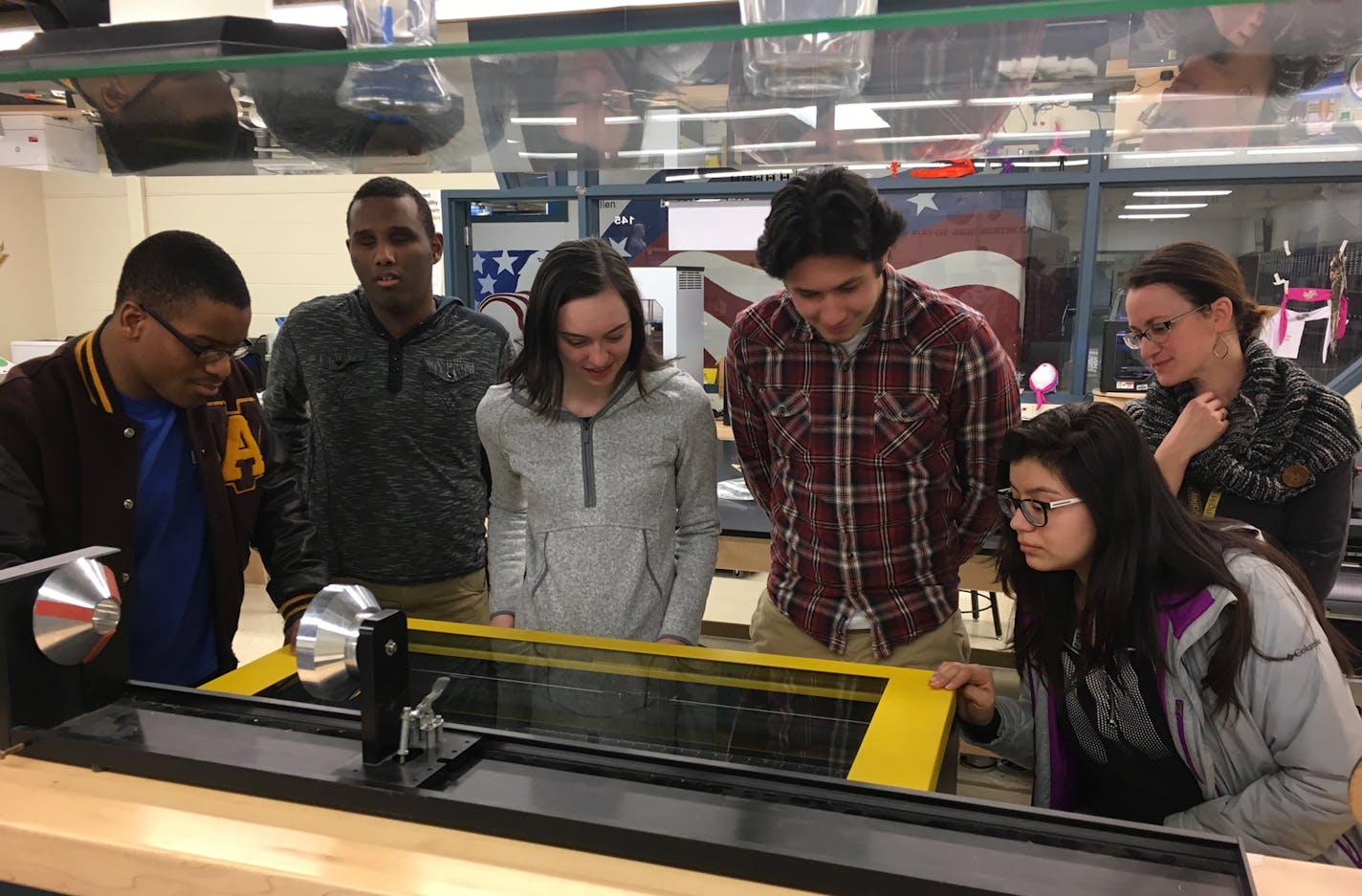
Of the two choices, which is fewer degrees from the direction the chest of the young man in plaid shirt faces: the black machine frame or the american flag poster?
the black machine frame

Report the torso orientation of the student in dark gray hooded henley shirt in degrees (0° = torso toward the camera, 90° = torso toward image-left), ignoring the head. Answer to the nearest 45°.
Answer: approximately 0°

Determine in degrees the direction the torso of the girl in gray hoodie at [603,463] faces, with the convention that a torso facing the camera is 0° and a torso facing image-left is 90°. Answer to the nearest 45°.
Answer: approximately 0°

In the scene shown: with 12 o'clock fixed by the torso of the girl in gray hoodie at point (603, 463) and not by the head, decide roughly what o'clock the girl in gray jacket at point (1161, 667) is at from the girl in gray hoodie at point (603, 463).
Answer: the girl in gray jacket at point (1161, 667) is roughly at 10 o'clock from the girl in gray hoodie at point (603, 463).

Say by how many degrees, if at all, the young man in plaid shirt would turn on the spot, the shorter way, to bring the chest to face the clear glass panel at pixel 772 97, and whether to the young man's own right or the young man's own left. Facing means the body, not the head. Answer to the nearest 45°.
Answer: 0° — they already face it

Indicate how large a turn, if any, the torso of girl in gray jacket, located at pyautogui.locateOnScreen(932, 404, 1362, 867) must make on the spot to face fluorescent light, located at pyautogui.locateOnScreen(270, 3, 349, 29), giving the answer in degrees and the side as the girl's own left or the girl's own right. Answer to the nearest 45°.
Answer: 0° — they already face it

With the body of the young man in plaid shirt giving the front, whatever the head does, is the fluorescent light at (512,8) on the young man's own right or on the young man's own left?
on the young man's own right

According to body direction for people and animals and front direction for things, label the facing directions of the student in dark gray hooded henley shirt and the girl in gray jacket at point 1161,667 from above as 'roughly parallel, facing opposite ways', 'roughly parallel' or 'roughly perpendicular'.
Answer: roughly perpendicular
